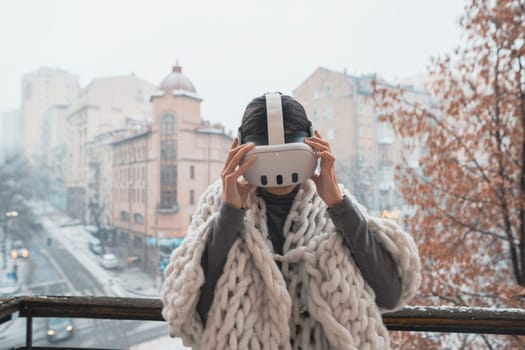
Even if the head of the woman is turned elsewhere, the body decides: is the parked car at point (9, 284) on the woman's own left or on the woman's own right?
on the woman's own right

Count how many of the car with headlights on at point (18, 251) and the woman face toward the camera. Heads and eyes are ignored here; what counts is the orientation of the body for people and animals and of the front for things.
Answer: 2

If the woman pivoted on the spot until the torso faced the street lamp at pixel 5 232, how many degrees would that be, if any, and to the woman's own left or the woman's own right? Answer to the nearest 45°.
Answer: approximately 135° to the woman's own right

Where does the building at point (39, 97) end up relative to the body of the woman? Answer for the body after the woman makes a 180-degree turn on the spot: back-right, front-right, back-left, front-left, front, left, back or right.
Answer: front-left

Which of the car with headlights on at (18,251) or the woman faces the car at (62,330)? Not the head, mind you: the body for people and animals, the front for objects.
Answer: the car with headlights on

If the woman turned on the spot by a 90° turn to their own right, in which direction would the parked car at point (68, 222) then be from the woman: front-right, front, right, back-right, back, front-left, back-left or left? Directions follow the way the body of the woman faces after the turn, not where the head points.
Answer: front-right
